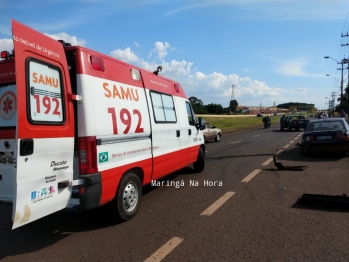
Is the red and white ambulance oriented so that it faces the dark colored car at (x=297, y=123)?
yes

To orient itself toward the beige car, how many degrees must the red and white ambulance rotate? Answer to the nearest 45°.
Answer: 0° — it already faces it

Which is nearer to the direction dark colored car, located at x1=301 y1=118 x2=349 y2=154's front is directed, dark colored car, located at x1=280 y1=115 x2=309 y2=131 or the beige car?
the dark colored car

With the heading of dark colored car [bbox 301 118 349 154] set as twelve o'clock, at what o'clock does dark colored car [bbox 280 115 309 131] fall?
dark colored car [bbox 280 115 309 131] is roughly at 12 o'clock from dark colored car [bbox 301 118 349 154].

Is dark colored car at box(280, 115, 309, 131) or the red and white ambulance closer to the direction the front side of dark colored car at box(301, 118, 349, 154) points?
the dark colored car

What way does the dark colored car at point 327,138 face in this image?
away from the camera

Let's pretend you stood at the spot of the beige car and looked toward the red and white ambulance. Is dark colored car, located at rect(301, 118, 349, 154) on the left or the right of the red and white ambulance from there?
left

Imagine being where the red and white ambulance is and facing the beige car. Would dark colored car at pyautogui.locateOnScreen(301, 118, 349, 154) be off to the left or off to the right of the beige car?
right

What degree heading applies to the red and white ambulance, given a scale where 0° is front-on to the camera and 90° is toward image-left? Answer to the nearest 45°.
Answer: approximately 225°
